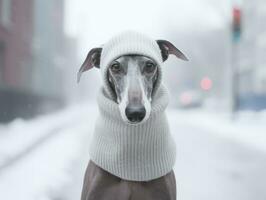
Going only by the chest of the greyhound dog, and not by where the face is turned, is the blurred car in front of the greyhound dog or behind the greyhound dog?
behind

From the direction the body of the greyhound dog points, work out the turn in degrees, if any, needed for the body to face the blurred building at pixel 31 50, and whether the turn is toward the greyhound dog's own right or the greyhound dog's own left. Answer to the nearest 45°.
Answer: approximately 180°

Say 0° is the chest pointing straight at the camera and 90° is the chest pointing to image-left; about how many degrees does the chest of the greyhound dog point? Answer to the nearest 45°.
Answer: approximately 0°

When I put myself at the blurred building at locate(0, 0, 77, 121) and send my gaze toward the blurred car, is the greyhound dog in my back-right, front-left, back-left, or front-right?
back-right

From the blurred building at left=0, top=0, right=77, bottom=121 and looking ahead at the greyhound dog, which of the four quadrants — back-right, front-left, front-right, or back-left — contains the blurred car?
back-left
